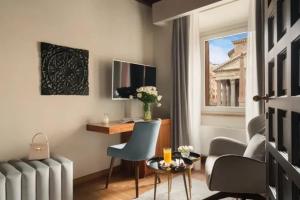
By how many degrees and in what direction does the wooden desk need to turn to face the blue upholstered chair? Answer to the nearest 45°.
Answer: approximately 45° to its right

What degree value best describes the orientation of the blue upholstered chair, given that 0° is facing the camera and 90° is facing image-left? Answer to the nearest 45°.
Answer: approximately 135°

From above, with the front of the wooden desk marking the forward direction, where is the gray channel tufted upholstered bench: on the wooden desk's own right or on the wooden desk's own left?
on the wooden desk's own right

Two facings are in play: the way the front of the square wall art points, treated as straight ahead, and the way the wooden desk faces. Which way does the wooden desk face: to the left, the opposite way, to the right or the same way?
the same way

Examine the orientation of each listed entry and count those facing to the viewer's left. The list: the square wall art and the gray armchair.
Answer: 1

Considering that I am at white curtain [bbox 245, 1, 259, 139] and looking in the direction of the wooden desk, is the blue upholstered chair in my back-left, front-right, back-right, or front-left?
front-left

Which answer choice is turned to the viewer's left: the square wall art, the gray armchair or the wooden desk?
the gray armchair

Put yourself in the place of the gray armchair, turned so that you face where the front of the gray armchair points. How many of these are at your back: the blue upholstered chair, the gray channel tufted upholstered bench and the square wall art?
0

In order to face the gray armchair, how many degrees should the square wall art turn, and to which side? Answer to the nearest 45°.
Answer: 0° — it already faces it

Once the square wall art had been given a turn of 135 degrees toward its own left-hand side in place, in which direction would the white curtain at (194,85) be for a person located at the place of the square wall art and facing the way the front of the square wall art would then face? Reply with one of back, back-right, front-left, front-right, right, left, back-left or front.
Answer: right

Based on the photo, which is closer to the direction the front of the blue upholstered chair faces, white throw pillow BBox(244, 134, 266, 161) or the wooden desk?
the wooden desk

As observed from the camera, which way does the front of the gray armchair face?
facing to the left of the viewer

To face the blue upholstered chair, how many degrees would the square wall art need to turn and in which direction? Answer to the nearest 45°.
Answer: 0° — it already faces it

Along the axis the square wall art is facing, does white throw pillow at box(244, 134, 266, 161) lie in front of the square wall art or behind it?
in front

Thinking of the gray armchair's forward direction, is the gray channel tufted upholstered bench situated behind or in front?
in front

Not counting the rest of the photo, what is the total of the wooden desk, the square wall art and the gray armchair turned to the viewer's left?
1

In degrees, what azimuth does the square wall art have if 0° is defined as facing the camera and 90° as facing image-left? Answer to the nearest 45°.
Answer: approximately 315°
